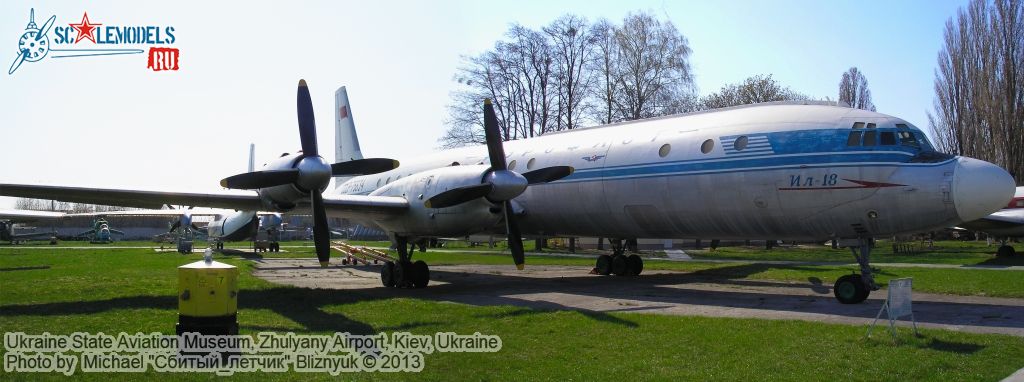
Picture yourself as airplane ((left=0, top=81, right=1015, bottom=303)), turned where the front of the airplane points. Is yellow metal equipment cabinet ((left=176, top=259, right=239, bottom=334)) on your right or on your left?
on your right

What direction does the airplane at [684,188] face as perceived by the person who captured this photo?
facing the viewer and to the right of the viewer

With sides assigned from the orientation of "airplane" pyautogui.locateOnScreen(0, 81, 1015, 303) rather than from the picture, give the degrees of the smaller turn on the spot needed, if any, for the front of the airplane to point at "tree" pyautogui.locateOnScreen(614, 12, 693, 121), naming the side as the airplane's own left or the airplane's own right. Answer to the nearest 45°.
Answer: approximately 135° to the airplane's own left

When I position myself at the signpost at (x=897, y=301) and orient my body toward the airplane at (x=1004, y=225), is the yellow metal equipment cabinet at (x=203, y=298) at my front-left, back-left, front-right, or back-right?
back-left

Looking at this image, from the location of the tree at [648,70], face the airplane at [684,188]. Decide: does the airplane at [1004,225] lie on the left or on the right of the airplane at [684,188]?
left

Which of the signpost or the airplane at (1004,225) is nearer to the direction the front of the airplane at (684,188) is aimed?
the signpost

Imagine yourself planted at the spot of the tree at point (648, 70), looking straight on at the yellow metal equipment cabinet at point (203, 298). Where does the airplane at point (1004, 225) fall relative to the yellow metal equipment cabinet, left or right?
left

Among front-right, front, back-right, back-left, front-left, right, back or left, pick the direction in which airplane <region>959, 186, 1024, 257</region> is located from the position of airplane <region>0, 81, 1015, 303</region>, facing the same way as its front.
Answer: left
